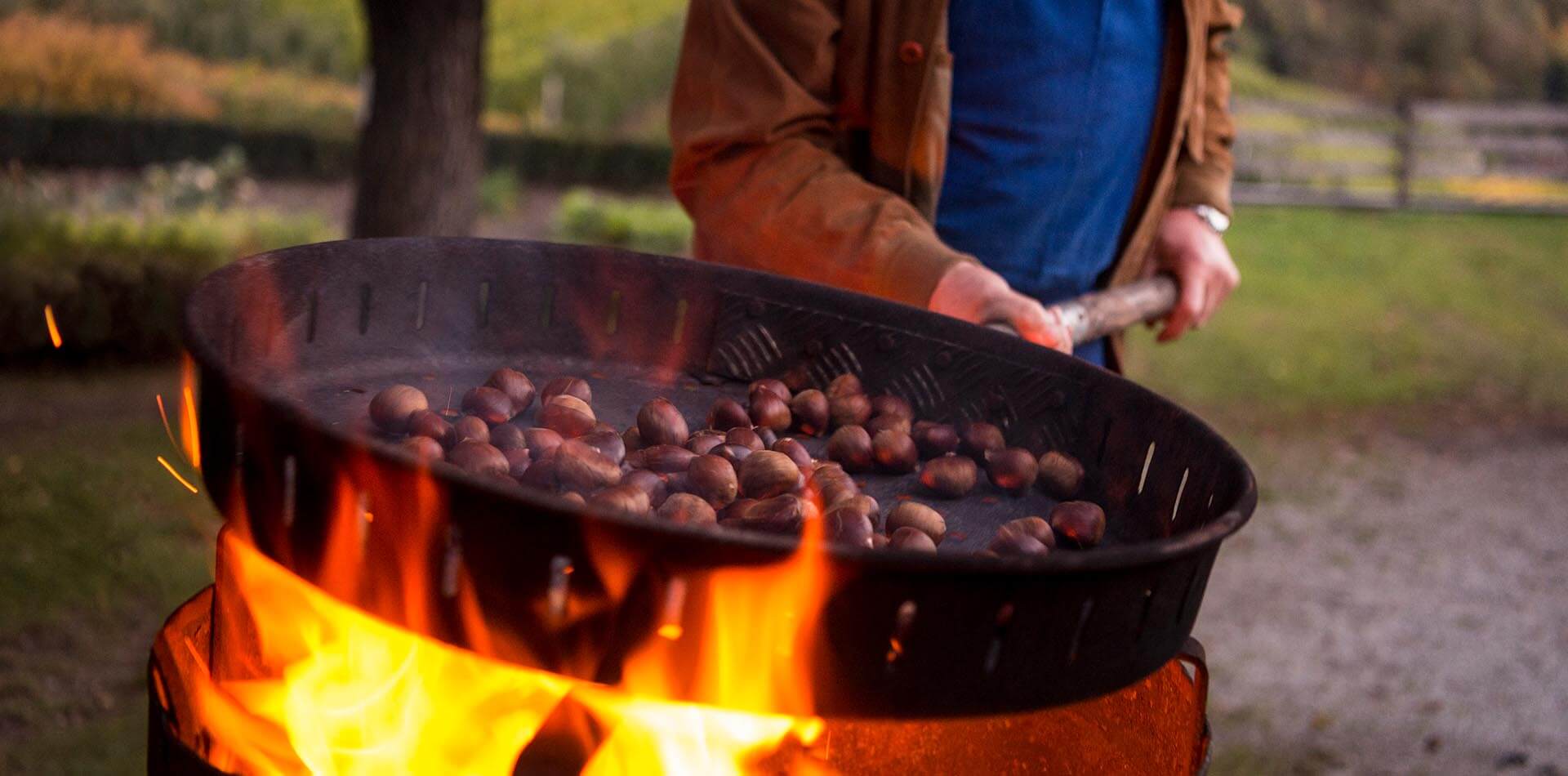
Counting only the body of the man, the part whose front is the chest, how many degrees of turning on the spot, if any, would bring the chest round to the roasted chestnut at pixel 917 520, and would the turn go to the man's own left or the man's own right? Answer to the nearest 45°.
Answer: approximately 45° to the man's own right

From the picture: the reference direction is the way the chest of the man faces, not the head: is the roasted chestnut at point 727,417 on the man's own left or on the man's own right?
on the man's own right

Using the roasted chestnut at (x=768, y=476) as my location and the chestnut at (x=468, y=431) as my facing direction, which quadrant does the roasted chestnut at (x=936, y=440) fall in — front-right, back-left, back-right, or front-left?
back-right

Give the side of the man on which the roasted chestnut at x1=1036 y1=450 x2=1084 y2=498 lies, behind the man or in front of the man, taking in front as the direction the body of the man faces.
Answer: in front

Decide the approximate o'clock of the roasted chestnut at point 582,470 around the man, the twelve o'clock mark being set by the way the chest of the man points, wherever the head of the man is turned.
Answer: The roasted chestnut is roughly at 2 o'clock from the man.

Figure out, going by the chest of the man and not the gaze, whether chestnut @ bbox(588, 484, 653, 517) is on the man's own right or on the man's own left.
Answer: on the man's own right

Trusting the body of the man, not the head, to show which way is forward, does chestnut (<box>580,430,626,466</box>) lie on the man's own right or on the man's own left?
on the man's own right

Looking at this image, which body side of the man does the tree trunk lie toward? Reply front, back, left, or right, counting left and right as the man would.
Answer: back
